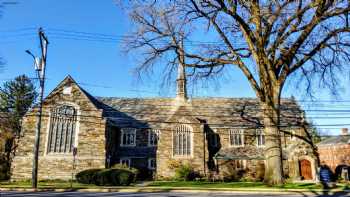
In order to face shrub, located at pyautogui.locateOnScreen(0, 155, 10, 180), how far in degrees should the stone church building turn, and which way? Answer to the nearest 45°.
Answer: approximately 90° to its right

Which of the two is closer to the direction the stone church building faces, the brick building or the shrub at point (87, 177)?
the shrub

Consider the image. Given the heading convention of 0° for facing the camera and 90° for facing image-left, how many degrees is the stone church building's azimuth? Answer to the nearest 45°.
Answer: approximately 0°

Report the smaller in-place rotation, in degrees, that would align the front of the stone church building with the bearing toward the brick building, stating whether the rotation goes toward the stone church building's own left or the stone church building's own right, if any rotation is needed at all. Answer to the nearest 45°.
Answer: approximately 90° to the stone church building's own left

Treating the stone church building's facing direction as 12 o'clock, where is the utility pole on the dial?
The utility pole is roughly at 1 o'clock from the stone church building.

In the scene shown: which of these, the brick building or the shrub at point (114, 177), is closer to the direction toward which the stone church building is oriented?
the shrub

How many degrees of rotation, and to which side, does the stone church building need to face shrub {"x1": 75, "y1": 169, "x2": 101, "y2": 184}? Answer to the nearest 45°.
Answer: approximately 45° to its right
